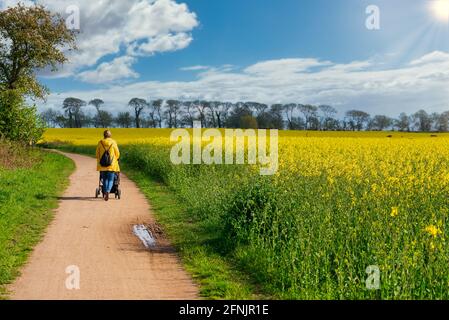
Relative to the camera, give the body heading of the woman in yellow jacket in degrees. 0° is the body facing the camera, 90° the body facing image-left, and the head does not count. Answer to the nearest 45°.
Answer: approximately 180°
